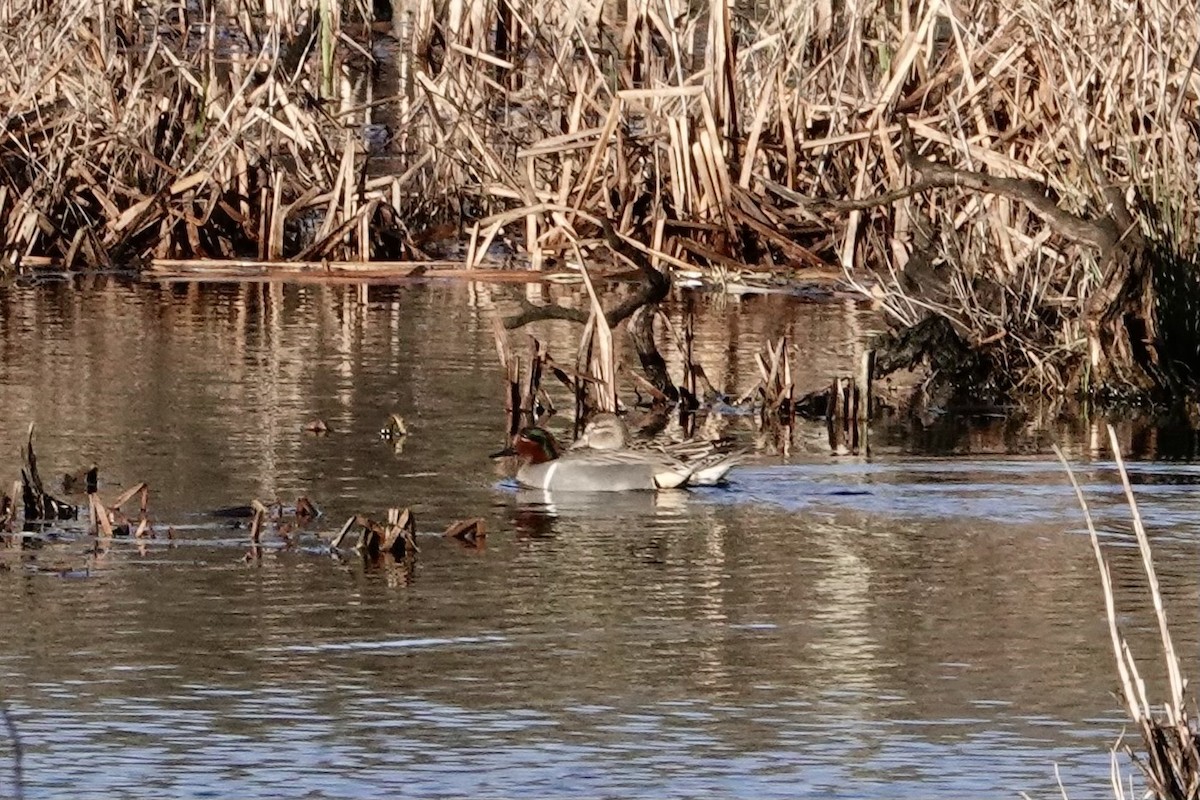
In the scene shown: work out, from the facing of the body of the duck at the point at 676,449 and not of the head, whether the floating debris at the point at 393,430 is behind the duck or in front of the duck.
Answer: in front

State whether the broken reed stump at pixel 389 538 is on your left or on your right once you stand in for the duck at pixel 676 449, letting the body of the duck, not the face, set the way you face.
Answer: on your left

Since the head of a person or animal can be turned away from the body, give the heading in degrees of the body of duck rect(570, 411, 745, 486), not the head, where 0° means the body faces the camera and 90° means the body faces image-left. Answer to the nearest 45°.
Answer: approximately 90°

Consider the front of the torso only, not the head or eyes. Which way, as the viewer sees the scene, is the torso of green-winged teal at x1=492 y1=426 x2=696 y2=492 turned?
to the viewer's left

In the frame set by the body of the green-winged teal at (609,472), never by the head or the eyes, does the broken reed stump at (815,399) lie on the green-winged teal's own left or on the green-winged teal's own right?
on the green-winged teal's own right

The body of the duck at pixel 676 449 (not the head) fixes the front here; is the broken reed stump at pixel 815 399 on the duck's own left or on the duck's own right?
on the duck's own right
